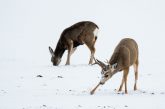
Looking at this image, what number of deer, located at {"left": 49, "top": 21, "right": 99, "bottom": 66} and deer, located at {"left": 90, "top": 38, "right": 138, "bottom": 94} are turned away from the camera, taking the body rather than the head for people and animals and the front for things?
0

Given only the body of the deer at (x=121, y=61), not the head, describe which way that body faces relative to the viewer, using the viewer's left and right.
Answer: facing the viewer and to the left of the viewer

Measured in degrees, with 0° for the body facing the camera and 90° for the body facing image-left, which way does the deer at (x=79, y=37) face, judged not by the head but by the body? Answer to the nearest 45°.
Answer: approximately 90°

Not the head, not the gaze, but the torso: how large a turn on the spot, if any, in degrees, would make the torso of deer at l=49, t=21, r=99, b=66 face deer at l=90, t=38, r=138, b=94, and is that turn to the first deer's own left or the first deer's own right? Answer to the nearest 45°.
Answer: approximately 90° to the first deer's own left

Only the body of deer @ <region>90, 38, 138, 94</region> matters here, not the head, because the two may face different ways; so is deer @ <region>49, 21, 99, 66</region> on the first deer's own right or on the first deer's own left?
on the first deer's own right
